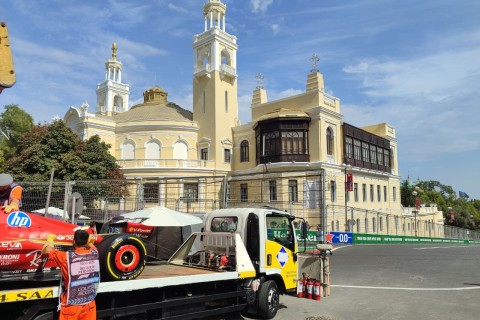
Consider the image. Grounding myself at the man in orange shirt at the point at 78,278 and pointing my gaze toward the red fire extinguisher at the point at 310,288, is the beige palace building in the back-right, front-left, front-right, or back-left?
front-left

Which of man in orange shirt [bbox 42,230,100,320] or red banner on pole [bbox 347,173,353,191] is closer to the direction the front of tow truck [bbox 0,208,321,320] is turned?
the red banner on pole

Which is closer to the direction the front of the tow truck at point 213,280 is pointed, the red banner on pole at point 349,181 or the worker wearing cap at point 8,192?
the red banner on pole

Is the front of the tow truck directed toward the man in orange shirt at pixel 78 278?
no

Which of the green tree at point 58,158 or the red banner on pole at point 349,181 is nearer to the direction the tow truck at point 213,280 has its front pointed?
the red banner on pole

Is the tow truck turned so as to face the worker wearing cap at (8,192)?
no

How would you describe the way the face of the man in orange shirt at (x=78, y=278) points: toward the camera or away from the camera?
away from the camera

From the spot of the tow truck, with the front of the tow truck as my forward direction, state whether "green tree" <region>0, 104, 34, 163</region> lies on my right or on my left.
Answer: on my left
